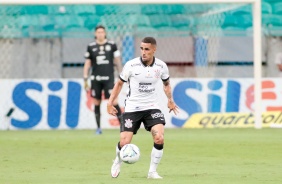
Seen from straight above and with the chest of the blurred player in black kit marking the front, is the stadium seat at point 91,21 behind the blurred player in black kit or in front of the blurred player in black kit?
behind

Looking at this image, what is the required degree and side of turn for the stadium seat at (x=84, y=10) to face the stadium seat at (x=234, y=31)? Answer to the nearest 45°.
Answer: approximately 90° to its left

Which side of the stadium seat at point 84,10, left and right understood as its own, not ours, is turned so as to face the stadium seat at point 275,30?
left

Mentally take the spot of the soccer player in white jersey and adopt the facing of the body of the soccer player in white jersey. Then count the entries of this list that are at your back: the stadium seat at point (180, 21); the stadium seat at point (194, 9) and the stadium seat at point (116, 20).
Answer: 3

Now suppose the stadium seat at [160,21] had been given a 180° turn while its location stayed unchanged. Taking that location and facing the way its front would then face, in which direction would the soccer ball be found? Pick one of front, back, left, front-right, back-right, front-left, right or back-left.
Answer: back

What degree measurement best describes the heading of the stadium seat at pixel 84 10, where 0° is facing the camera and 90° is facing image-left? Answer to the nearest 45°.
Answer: approximately 0°

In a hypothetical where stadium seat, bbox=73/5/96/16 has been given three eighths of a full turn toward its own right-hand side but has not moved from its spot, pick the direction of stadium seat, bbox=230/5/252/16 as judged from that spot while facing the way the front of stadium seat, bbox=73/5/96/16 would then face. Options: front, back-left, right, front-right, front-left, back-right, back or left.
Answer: back-right

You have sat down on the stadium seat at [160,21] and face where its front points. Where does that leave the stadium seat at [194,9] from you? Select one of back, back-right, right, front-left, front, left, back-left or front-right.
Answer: left

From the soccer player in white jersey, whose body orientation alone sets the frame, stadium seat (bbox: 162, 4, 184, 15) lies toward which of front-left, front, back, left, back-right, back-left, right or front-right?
back

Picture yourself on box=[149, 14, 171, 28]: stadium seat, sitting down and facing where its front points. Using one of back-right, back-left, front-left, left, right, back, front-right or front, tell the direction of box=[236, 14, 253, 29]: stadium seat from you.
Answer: left

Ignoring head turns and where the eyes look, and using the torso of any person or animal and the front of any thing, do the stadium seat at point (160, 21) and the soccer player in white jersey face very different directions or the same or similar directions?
same or similar directions

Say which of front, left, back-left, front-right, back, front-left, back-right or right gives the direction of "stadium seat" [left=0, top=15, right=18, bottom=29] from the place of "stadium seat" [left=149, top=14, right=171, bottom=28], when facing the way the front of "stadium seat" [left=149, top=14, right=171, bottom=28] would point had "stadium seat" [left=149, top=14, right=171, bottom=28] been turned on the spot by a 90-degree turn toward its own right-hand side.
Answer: front

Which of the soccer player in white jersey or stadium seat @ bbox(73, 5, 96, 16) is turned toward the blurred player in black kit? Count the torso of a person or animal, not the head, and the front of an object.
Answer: the stadium seat

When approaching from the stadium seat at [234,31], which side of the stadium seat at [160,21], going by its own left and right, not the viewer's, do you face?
left

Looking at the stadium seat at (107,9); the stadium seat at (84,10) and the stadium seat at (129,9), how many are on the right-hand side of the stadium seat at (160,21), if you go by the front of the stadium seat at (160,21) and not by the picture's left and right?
3

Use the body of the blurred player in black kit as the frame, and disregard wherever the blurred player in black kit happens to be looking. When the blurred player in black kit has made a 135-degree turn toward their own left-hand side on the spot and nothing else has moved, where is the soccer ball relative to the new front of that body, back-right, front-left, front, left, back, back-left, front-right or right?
back-right

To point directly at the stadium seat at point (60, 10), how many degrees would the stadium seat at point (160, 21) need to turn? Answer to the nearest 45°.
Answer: approximately 90° to its right

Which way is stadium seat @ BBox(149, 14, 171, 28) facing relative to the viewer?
toward the camera

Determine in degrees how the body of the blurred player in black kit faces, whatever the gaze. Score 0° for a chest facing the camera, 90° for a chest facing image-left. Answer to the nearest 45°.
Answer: approximately 0°
